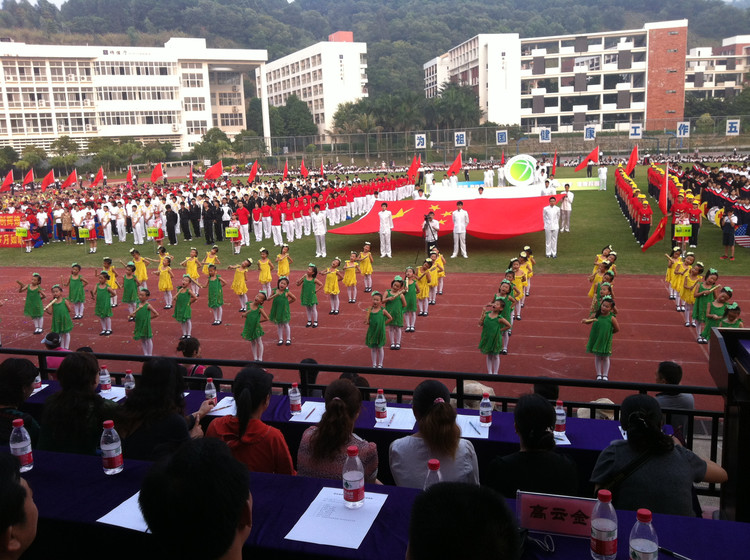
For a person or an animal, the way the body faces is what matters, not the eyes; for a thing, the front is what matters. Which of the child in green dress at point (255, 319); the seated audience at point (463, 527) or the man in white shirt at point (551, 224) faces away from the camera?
the seated audience

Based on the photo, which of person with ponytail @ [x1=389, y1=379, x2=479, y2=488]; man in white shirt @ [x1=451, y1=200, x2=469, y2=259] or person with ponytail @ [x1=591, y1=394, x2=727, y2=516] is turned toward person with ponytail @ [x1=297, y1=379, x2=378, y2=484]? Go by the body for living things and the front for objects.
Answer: the man in white shirt

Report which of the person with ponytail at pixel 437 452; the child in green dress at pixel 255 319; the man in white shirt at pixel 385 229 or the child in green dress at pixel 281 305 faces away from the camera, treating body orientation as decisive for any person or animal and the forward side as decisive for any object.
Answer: the person with ponytail

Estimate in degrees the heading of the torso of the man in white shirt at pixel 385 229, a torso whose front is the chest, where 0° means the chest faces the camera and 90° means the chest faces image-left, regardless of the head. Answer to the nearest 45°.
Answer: approximately 0°

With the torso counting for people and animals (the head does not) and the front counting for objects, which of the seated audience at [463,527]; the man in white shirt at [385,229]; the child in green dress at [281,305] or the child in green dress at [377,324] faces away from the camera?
the seated audience

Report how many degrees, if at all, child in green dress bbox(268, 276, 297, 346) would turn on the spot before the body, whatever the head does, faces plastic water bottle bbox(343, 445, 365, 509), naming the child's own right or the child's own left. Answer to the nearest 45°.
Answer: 0° — they already face it

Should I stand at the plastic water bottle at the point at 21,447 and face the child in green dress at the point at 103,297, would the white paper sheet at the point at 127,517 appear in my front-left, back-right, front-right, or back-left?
back-right

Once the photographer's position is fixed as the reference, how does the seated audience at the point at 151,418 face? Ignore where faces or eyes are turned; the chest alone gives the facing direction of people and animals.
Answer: facing away from the viewer and to the right of the viewer

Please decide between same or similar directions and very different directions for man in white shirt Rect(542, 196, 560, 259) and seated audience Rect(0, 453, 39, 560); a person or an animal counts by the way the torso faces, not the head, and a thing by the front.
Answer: very different directions

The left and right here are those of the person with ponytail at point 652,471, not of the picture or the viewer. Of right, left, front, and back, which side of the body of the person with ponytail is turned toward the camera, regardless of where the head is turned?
back

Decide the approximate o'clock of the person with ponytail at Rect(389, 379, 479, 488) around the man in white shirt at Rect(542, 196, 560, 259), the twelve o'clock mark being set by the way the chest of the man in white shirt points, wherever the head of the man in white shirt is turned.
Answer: The person with ponytail is roughly at 12 o'clock from the man in white shirt.

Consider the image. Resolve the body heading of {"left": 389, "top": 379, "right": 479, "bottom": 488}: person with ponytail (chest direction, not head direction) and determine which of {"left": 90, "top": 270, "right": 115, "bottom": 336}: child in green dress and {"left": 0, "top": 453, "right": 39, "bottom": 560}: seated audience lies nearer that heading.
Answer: the child in green dress

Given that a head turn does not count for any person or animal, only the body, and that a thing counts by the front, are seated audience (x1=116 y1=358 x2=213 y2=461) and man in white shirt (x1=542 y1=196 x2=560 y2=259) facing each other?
yes

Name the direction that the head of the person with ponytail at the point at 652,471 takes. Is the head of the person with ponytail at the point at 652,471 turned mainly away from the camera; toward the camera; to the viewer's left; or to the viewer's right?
away from the camera

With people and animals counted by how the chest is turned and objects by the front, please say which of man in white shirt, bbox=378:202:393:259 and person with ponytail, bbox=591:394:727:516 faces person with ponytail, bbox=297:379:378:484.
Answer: the man in white shirt

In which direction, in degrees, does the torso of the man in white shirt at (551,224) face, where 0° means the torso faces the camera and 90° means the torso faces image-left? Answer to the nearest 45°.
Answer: approximately 0°
